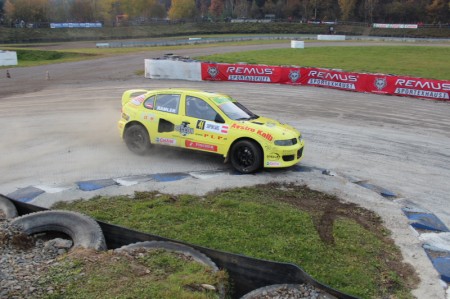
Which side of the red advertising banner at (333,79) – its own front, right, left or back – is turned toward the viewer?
front

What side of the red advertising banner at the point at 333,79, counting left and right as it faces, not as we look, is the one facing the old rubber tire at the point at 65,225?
front

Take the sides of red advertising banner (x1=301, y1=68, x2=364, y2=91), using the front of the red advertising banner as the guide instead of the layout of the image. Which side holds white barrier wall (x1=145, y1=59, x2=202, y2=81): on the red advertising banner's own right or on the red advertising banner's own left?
on the red advertising banner's own right

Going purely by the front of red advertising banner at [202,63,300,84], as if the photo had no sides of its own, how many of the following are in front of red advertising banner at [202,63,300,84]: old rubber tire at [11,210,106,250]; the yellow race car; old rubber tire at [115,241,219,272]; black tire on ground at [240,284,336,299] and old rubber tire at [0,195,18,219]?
5

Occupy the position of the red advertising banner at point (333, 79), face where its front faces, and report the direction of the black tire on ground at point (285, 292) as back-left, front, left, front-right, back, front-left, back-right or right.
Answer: front

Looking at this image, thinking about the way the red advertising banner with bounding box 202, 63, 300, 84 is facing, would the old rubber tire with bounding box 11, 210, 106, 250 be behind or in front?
in front

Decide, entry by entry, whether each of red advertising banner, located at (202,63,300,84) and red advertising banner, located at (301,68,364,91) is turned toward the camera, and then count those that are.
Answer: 2

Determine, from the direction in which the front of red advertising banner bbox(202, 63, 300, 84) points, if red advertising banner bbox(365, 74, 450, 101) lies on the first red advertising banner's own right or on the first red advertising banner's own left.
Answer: on the first red advertising banner's own left

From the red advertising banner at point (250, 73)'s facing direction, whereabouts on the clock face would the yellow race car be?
The yellow race car is roughly at 12 o'clock from the red advertising banner.

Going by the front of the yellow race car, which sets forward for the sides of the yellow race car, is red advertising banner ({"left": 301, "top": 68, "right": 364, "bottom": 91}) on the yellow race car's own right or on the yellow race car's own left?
on the yellow race car's own left

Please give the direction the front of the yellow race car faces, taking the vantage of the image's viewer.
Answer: facing the viewer and to the right of the viewer

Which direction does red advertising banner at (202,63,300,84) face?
toward the camera

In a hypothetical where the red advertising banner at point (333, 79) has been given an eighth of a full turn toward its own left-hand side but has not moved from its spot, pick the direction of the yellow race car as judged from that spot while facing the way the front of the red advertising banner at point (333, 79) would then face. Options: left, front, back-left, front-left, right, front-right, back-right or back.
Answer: front-right
